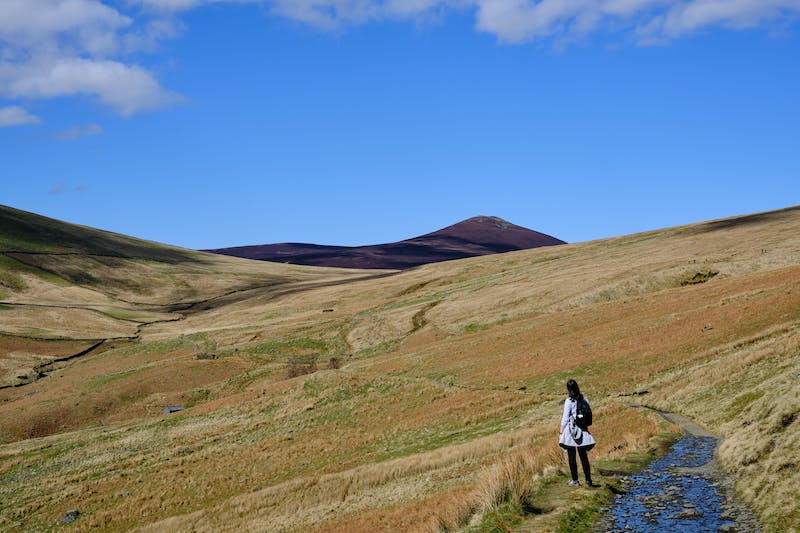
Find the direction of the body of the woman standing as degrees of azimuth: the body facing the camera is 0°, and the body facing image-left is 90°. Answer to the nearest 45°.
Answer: approximately 135°
